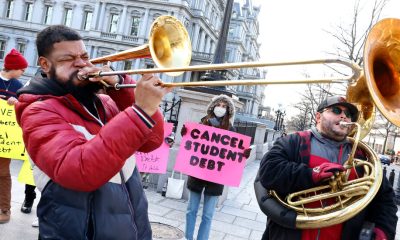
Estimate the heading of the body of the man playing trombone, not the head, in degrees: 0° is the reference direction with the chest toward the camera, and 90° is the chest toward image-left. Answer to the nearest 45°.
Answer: approximately 315°

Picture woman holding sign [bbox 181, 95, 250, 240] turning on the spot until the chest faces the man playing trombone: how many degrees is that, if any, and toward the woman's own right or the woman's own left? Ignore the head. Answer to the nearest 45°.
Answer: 0° — they already face them

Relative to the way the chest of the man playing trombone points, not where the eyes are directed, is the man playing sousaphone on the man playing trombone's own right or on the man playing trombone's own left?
on the man playing trombone's own left

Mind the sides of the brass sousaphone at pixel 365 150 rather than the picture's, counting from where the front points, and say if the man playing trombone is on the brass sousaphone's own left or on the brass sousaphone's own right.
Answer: on the brass sousaphone's own right

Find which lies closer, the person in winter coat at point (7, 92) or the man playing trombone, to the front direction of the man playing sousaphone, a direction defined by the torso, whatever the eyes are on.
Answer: the man playing trombone

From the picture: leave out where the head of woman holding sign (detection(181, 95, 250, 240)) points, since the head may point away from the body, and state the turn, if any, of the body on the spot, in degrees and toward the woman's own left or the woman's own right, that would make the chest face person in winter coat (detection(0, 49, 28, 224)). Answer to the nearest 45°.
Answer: approximately 90° to the woman's own right

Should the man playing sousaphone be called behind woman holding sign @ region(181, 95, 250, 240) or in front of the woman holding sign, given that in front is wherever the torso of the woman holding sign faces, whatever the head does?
in front
